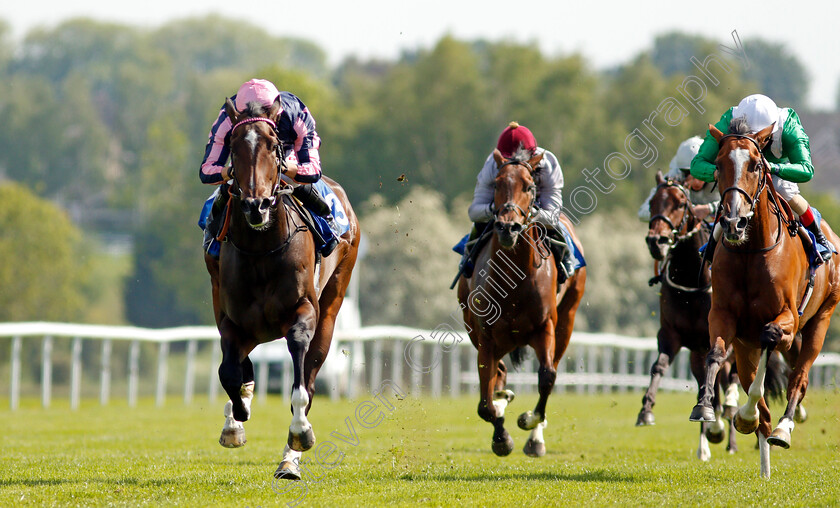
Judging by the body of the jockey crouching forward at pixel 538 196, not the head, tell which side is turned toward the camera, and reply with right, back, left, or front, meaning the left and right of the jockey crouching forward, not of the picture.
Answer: front

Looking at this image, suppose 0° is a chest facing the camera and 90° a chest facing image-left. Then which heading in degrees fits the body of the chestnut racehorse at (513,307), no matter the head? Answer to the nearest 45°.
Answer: approximately 0°

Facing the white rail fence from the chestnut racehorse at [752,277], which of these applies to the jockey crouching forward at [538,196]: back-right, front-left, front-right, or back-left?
front-left

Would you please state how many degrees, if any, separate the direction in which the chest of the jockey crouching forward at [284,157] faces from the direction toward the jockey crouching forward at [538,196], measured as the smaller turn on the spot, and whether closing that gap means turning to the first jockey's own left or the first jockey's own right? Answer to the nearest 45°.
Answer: approximately 135° to the first jockey's own left

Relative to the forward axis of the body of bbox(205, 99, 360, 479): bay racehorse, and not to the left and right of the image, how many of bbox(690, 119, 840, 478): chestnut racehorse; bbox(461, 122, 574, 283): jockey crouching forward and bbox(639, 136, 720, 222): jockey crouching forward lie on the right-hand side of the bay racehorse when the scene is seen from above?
0

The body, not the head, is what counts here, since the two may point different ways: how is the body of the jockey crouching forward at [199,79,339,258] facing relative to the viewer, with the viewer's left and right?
facing the viewer

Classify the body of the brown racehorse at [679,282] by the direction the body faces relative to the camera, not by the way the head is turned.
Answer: toward the camera

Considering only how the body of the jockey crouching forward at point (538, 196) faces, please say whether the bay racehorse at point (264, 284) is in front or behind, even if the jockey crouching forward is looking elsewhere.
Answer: in front

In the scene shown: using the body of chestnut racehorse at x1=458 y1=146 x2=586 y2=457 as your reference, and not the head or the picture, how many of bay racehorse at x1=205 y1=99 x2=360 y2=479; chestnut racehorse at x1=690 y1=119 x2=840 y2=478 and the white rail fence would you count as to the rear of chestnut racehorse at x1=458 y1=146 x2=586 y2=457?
1

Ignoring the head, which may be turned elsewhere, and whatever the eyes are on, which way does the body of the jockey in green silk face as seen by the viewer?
toward the camera

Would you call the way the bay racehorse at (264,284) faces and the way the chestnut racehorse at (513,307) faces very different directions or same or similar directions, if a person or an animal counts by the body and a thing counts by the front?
same or similar directions

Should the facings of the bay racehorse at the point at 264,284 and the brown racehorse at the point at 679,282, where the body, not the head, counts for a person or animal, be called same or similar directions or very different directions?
same or similar directions

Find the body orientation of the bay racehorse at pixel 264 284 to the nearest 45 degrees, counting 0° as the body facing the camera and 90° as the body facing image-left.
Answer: approximately 0°

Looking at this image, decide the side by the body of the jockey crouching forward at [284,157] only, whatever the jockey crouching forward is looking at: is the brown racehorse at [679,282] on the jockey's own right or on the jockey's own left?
on the jockey's own left

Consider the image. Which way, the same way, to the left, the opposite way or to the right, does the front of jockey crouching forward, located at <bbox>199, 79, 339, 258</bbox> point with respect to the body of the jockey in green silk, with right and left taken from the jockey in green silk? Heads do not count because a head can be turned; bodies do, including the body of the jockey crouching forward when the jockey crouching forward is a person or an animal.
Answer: the same way

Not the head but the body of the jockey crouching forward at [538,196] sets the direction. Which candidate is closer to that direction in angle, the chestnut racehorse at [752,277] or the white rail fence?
the chestnut racehorse

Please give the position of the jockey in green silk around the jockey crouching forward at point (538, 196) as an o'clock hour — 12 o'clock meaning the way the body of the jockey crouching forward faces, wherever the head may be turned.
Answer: The jockey in green silk is roughly at 10 o'clock from the jockey crouching forward.

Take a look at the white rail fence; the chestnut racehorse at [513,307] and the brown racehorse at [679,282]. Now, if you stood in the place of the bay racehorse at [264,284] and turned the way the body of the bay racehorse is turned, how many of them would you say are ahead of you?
0

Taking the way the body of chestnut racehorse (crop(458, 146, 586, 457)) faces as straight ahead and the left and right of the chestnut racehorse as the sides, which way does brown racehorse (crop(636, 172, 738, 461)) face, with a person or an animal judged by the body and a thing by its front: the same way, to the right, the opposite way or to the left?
the same way
